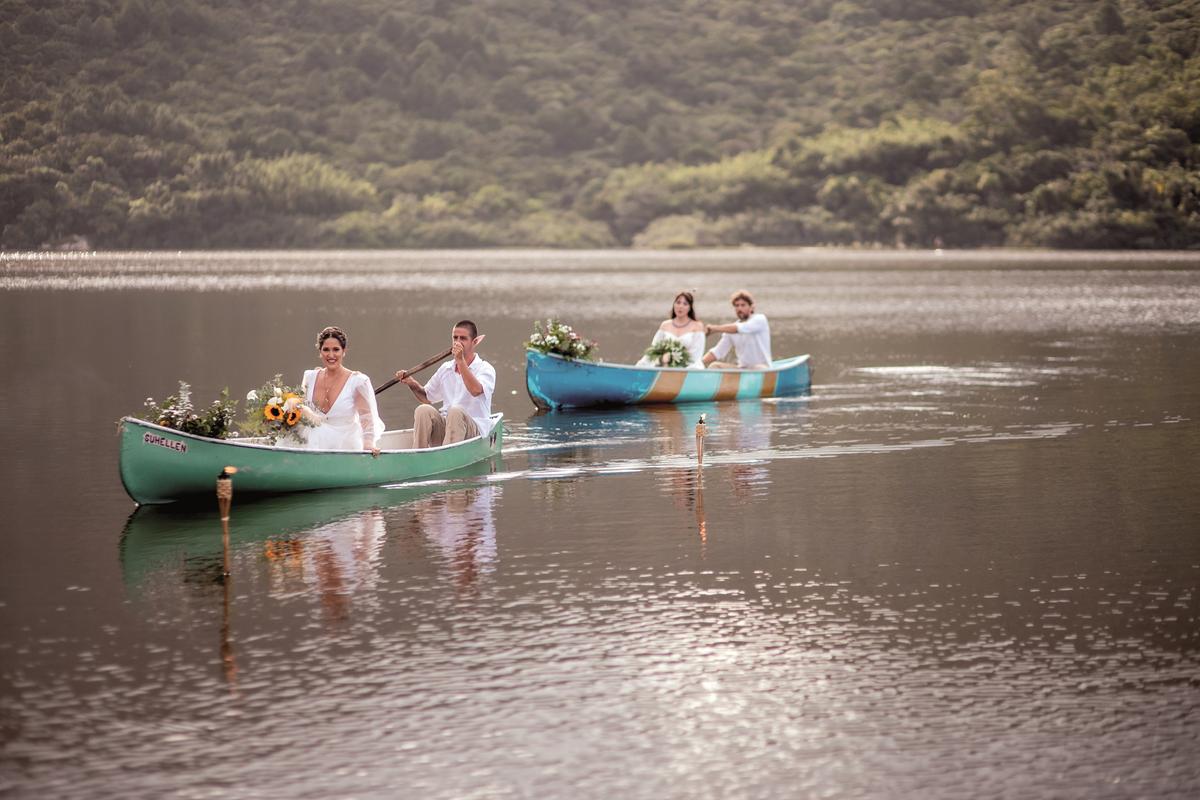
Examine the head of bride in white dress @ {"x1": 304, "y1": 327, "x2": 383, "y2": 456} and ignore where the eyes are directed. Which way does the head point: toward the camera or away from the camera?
toward the camera

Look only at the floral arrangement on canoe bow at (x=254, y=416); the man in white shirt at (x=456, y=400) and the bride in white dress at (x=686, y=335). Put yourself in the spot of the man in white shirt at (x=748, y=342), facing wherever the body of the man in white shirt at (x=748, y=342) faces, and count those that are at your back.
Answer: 0

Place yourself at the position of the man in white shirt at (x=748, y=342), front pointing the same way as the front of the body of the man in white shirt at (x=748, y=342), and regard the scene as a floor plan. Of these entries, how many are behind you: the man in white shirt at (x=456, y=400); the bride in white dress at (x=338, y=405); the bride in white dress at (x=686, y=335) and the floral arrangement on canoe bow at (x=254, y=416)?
0

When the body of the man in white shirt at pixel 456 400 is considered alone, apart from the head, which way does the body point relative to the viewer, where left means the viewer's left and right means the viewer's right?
facing the viewer and to the left of the viewer

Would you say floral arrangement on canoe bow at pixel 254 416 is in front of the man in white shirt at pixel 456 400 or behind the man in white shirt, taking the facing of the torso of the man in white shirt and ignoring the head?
in front

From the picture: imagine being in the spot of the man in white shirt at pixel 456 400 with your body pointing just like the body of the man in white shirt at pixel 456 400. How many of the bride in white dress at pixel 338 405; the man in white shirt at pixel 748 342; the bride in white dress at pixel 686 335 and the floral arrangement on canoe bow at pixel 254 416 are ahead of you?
2

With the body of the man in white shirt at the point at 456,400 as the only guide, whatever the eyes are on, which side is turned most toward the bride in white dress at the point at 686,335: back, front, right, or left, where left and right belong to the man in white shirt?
back

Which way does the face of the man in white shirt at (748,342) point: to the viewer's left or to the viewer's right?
to the viewer's left

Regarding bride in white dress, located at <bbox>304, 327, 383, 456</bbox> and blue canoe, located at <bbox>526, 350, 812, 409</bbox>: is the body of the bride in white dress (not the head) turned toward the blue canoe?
no

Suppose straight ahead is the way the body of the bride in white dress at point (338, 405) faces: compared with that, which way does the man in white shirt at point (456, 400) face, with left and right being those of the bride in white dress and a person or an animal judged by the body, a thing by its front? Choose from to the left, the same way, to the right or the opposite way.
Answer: the same way

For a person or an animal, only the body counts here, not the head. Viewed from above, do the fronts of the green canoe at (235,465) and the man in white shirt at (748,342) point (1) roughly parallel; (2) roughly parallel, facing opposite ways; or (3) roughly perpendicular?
roughly parallel

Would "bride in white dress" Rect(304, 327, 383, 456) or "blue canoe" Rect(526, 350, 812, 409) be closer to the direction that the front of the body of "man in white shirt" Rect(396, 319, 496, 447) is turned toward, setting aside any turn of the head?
the bride in white dress

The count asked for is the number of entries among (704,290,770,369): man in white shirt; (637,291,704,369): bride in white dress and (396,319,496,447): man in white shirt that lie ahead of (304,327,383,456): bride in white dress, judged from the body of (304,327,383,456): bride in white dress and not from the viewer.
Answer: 0

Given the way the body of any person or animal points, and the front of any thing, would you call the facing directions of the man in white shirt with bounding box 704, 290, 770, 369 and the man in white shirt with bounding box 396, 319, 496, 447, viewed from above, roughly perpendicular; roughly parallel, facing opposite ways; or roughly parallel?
roughly parallel

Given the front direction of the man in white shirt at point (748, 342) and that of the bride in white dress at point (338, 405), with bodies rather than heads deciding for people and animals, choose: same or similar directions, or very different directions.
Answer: same or similar directions
